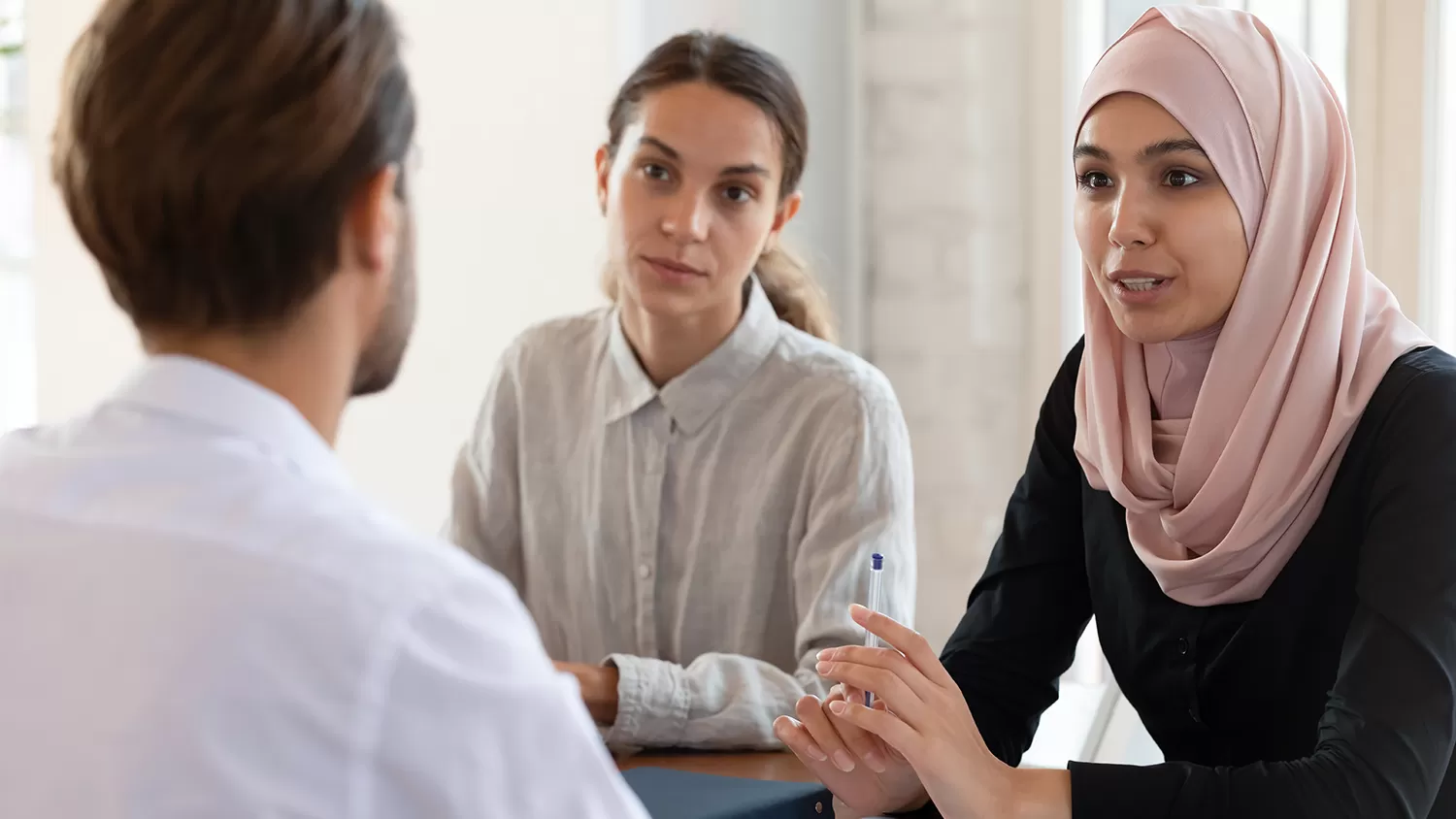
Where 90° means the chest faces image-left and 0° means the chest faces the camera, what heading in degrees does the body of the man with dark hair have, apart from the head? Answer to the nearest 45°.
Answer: approximately 225°

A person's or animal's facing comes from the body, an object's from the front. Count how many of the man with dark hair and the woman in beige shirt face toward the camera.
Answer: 1

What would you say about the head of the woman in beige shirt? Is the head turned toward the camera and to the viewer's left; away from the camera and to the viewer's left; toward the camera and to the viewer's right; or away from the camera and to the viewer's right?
toward the camera and to the viewer's left

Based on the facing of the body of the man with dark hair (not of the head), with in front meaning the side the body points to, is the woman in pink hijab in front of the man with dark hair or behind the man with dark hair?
in front

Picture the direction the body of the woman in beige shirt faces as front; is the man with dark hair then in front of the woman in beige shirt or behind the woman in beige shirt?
in front

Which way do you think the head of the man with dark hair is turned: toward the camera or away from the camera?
away from the camera

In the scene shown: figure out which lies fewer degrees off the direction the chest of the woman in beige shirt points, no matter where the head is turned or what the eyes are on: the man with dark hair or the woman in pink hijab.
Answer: the man with dark hair

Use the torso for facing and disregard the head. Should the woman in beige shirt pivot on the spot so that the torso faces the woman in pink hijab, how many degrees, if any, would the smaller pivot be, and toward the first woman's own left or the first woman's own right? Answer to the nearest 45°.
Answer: approximately 45° to the first woman's own left

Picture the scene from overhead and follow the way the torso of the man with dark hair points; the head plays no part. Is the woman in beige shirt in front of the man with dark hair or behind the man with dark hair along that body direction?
in front

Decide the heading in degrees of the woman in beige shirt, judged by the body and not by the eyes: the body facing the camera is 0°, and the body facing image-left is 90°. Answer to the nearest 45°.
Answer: approximately 0°

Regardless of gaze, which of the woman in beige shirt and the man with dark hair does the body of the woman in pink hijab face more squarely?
the man with dark hair

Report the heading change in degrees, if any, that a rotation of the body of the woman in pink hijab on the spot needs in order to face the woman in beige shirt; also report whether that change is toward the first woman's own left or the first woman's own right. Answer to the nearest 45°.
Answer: approximately 90° to the first woman's own right
